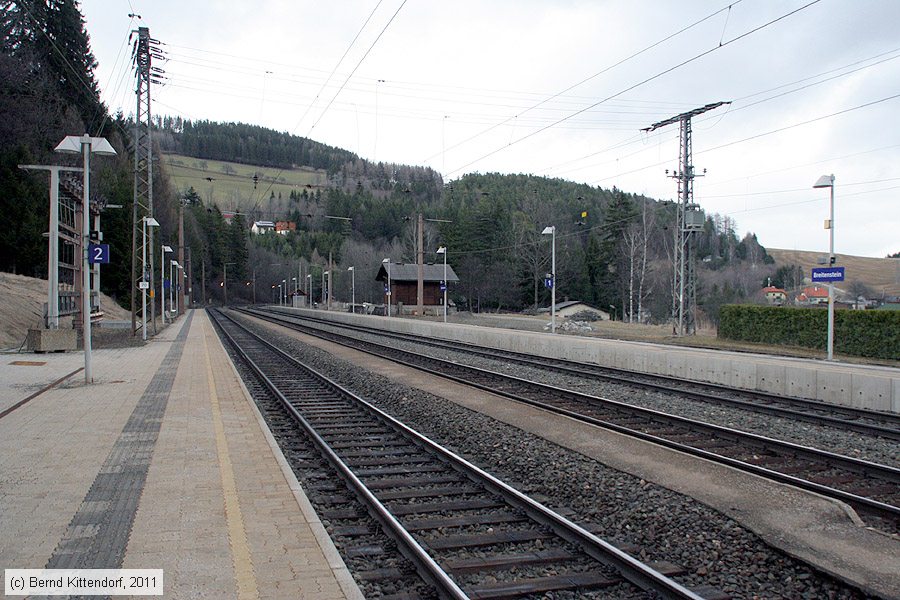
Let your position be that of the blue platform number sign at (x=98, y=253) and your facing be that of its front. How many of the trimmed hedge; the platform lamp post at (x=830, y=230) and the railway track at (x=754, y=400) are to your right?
0

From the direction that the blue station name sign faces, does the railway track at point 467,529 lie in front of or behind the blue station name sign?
in front

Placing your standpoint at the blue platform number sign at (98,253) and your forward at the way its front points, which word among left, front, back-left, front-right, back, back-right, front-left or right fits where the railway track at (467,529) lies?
front

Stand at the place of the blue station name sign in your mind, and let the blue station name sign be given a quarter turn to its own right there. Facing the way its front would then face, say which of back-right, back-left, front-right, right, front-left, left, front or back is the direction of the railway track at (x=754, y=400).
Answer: left

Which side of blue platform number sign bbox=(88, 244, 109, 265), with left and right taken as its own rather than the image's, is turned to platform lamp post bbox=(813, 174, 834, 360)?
left

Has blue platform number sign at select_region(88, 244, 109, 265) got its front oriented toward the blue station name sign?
no

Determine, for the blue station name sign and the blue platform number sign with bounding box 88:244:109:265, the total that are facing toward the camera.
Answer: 2

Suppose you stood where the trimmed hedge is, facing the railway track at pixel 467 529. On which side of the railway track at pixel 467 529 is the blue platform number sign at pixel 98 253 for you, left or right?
right

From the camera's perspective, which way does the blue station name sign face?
toward the camera

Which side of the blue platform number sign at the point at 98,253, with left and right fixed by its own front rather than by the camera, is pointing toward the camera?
front
